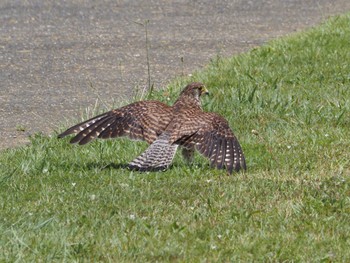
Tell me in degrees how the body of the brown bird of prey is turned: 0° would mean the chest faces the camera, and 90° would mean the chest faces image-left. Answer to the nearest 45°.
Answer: approximately 225°
